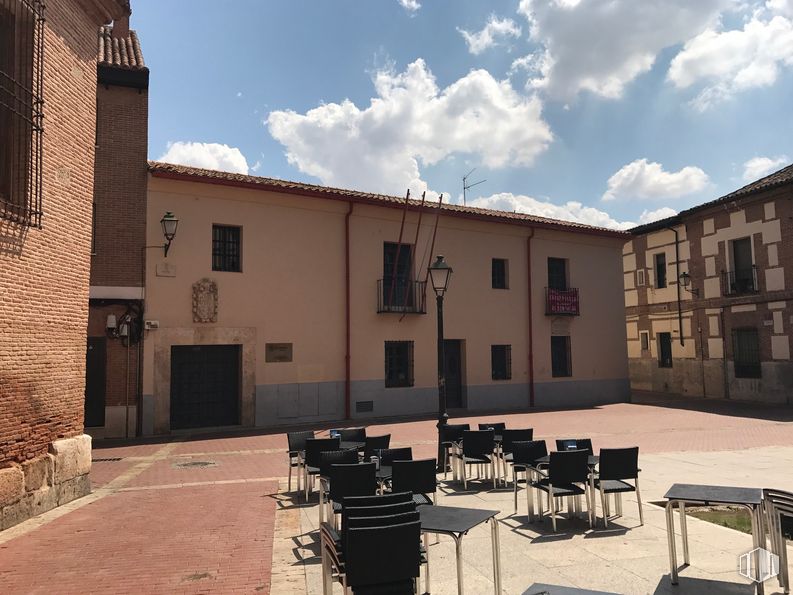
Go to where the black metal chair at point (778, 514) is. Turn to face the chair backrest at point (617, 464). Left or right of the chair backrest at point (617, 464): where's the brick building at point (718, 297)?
right

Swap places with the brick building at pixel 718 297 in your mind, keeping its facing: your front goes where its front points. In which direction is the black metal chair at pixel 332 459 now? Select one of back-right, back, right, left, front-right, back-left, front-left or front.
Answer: front-left

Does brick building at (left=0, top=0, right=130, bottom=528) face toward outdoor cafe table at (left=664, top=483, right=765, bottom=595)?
yes

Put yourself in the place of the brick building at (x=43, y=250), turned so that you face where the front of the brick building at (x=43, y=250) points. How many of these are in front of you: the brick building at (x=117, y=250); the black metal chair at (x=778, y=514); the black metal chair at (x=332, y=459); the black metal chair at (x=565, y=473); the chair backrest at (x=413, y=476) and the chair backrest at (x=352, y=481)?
5

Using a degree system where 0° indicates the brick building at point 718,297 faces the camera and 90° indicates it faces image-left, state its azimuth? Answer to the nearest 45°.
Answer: approximately 45°

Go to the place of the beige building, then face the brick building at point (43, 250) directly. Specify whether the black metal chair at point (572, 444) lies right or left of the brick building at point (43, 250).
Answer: left

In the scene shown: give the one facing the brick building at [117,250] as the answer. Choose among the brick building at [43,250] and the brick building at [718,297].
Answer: the brick building at [718,297]

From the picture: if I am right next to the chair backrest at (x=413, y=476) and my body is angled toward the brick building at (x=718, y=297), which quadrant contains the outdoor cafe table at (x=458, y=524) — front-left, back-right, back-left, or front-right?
back-right

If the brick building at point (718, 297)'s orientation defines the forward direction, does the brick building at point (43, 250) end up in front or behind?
in front

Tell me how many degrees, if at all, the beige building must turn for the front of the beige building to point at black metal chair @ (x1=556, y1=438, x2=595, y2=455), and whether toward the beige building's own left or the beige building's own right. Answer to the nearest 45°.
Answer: approximately 45° to the beige building's own right

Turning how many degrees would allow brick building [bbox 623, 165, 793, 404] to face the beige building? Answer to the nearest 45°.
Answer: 0° — it already faces it

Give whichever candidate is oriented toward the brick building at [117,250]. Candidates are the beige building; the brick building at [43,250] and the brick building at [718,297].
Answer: the brick building at [718,297]

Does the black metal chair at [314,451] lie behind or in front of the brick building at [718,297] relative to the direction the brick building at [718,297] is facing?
in front

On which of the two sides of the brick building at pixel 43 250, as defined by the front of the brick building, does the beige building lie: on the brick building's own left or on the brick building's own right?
on the brick building's own left
